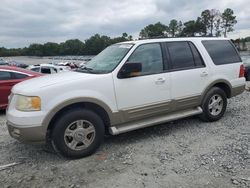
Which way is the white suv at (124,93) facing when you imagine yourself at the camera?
facing the viewer and to the left of the viewer

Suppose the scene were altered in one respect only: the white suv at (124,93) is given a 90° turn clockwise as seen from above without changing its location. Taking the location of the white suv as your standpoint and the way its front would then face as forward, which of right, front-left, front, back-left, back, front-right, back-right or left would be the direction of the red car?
front
